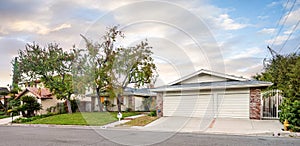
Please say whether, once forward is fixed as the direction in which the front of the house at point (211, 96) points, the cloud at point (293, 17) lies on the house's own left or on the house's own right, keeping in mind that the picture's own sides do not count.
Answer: on the house's own left

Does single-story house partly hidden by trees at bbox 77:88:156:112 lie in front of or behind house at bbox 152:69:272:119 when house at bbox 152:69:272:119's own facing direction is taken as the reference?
behind

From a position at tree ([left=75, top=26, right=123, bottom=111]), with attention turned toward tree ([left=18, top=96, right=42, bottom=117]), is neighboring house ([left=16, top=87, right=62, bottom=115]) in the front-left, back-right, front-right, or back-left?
front-right

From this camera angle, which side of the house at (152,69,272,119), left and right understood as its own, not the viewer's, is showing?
front
